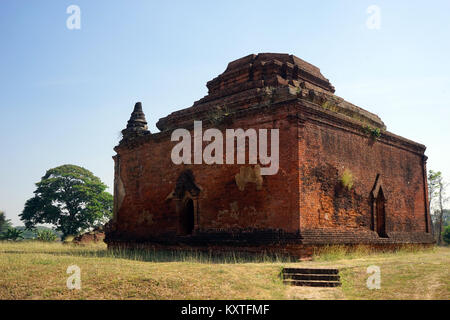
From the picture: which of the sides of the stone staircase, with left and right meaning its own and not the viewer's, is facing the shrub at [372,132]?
back

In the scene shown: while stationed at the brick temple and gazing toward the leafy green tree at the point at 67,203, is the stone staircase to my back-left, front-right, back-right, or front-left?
back-left

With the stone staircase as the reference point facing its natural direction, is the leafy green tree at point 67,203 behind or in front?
behind

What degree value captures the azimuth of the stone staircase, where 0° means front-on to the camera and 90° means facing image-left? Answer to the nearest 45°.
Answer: approximately 0°

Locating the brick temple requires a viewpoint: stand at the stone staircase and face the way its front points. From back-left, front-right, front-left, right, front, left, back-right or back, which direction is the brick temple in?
back
